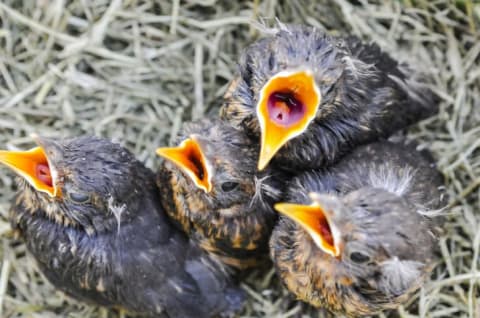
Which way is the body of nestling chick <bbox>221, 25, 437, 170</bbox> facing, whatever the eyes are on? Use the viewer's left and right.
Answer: facing the viewer and to the left of the viewer
